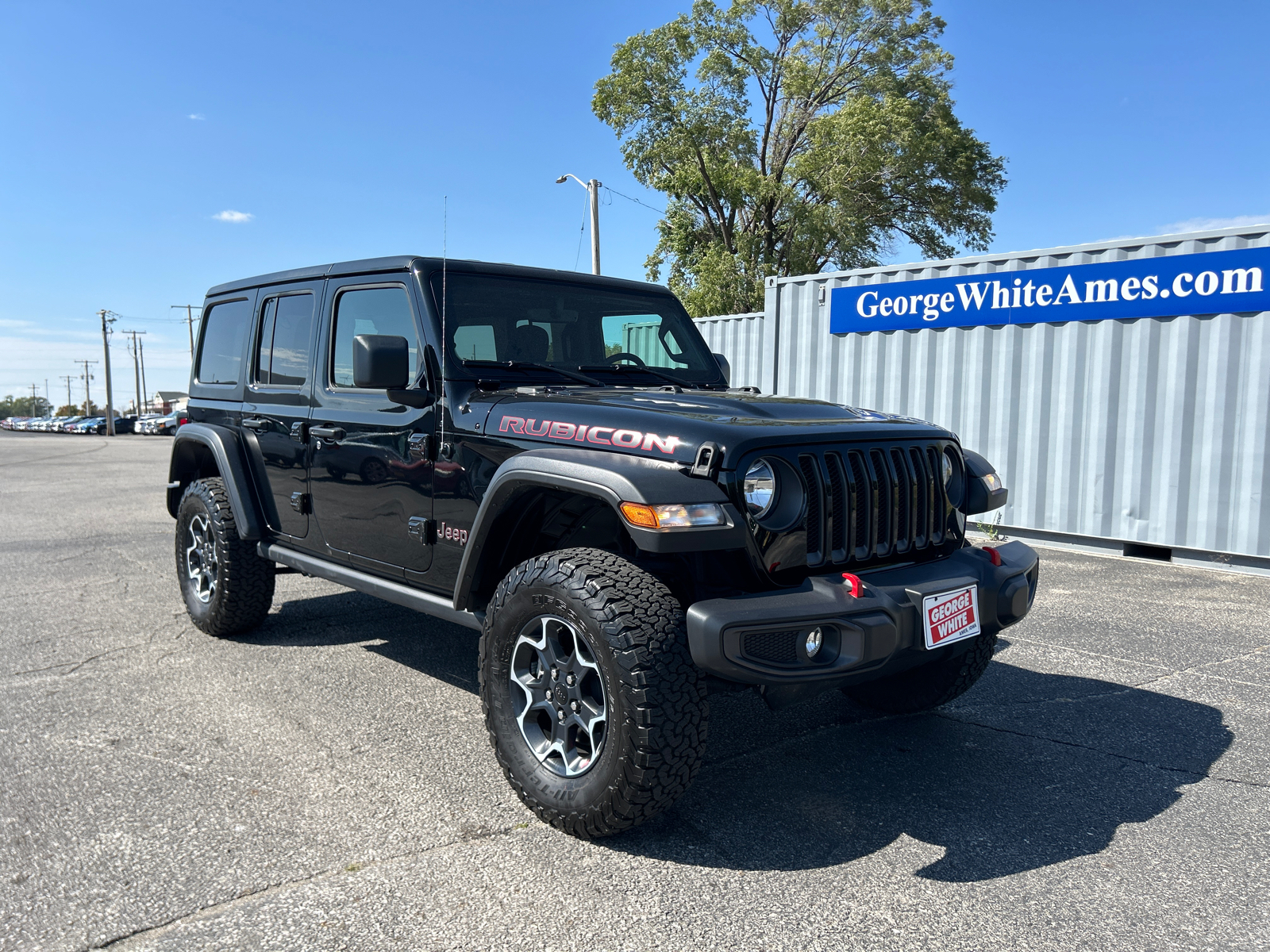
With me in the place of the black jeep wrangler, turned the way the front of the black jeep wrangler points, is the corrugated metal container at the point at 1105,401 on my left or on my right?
on my left

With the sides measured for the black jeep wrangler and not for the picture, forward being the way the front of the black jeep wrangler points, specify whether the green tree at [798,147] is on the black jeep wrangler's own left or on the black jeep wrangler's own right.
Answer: on the black jeep wrangler's own left

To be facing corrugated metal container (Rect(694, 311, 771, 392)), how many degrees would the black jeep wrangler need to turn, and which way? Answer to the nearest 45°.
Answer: approximately 135° to its left

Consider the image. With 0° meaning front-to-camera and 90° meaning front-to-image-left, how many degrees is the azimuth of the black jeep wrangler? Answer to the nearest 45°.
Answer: approximately 315°
